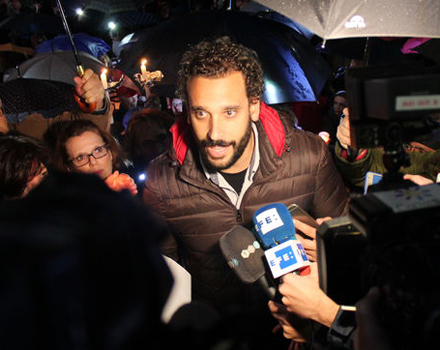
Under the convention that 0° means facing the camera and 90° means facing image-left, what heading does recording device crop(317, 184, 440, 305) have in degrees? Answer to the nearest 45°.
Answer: approximately 90°

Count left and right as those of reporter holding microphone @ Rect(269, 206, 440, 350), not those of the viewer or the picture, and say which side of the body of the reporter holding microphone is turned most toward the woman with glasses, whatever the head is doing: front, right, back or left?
front

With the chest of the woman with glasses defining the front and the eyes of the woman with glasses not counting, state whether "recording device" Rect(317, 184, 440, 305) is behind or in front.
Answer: in front

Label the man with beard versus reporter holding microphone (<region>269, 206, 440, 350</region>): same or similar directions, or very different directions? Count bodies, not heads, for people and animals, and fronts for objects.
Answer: very different directions

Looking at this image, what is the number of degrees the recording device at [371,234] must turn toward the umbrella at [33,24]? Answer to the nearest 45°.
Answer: approximately 45° to its right

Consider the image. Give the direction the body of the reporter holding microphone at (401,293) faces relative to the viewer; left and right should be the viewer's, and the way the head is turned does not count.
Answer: facing away from the viewer and to the left of the viewer

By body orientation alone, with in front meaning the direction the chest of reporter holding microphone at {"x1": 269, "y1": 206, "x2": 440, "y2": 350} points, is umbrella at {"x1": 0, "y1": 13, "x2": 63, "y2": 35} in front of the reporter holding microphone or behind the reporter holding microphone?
in front

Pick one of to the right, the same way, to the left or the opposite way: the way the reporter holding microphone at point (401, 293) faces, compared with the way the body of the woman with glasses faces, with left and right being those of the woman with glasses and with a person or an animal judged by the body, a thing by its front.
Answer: the opposite way
